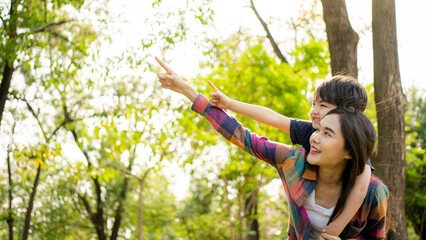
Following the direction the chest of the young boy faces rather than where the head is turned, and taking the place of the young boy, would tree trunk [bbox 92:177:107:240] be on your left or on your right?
on your right

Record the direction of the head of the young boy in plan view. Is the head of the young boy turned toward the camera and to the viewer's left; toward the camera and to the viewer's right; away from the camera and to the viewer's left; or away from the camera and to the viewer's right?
toward the camera and to the viewer's left

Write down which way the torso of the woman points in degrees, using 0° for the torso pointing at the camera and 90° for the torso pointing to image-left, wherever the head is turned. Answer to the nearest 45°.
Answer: approximately 45°

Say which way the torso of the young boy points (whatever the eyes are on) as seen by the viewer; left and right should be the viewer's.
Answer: facing the viewer and to the left of the viewer

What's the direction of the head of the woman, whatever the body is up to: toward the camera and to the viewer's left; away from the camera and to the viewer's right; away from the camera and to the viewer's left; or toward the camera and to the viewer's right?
toward the camera and to the viewer's left

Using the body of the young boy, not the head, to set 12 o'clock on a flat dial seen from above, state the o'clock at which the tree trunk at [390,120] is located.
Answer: The tree trunk is roughly at 5 o'clock from the young boy.

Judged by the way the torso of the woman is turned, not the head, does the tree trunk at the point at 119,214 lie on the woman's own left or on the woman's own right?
on the woman's own right
